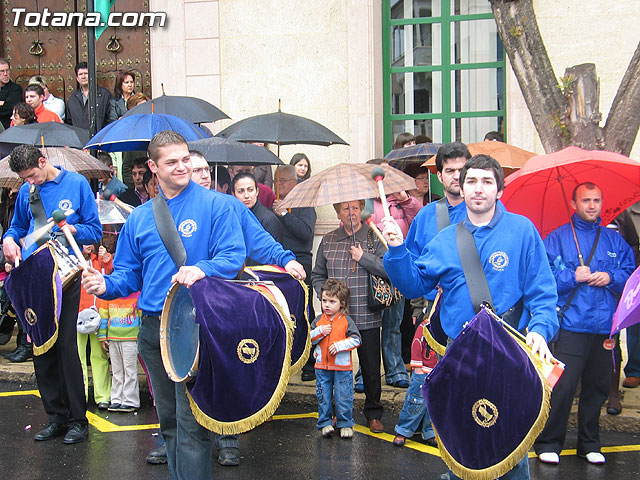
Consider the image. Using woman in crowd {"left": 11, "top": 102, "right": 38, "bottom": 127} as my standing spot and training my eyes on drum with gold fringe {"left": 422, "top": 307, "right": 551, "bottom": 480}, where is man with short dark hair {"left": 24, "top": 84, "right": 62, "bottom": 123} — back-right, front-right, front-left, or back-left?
back-left

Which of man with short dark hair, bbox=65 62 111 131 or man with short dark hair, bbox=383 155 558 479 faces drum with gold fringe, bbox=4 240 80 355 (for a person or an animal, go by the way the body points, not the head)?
man with short dark hair, bbox=65 62 111 131

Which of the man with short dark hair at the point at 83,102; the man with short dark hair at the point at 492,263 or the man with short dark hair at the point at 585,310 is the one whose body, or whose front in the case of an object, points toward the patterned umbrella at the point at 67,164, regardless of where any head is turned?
the man with short dark hair at the point at 83,102

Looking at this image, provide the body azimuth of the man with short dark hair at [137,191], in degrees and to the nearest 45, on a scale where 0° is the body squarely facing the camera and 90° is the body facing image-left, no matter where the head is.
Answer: approximately 0°

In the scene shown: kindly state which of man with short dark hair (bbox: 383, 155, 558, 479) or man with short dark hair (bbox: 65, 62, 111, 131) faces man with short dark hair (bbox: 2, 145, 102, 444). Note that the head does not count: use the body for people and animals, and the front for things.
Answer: man with short dark hair (bbox: 65, 62, 111, 131)

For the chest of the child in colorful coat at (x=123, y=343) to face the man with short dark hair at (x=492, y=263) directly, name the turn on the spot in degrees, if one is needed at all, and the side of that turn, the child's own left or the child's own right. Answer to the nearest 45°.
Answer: approximately 45° to the child's own left

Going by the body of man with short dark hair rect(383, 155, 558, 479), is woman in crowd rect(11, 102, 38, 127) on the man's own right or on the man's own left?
on the man's own right
